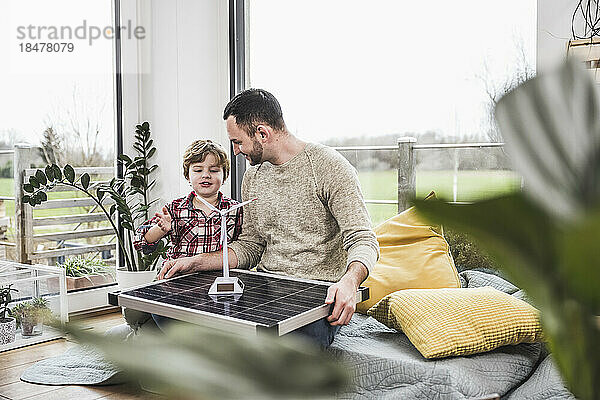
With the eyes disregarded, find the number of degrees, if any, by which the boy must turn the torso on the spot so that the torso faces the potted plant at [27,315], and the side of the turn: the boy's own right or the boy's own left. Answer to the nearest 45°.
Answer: approximately 135° to the boy's own right

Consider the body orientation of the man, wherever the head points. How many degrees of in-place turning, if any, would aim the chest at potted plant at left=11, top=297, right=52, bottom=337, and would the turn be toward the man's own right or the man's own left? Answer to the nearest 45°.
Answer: approximately 90° to the man's own right

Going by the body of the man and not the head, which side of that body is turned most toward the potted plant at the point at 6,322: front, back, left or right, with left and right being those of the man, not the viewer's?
right

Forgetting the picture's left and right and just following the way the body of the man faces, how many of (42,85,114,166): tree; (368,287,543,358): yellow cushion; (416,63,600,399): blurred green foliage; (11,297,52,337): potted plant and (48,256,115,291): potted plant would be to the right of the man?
3

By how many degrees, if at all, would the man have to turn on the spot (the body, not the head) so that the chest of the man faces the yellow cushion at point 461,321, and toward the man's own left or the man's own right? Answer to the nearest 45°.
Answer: approximately 90° to the man's own left

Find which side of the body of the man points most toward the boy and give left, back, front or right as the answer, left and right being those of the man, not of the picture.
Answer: right

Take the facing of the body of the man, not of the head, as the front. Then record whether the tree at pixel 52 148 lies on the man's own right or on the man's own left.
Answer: on the man's own right

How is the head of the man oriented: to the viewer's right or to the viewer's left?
to the viewer's left
